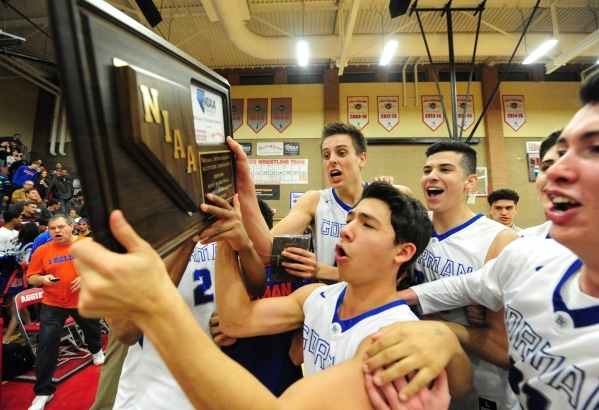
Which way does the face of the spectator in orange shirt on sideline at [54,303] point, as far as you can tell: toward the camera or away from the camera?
toward the camera

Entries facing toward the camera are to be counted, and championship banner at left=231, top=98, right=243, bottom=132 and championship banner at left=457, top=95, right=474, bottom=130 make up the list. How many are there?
2

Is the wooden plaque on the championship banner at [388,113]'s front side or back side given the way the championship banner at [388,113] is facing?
on the front side

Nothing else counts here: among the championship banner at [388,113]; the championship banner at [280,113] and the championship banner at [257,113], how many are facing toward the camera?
3

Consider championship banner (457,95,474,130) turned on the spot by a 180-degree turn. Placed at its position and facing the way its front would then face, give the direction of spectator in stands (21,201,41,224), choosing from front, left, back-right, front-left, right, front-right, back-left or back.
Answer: back-left

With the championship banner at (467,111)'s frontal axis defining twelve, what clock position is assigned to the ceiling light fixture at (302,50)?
The ceiling light fixture is roughly at 1 o'clock from the championship banner.

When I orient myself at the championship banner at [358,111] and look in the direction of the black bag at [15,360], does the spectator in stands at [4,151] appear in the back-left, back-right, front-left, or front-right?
front-right

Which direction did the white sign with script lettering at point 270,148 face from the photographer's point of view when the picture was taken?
facing the viewer

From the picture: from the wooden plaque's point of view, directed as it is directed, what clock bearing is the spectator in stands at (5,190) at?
The spectator in stands is roughly at 7 o'clock from the wooden plaque.

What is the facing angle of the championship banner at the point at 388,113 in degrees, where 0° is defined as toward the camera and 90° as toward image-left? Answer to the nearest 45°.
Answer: approximately 0°

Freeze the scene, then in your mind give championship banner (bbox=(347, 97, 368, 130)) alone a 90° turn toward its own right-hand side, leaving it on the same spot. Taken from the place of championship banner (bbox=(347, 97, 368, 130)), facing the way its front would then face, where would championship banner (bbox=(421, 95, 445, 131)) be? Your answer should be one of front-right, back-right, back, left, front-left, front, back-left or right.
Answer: back

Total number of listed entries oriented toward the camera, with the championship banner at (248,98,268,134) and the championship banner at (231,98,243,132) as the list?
2
